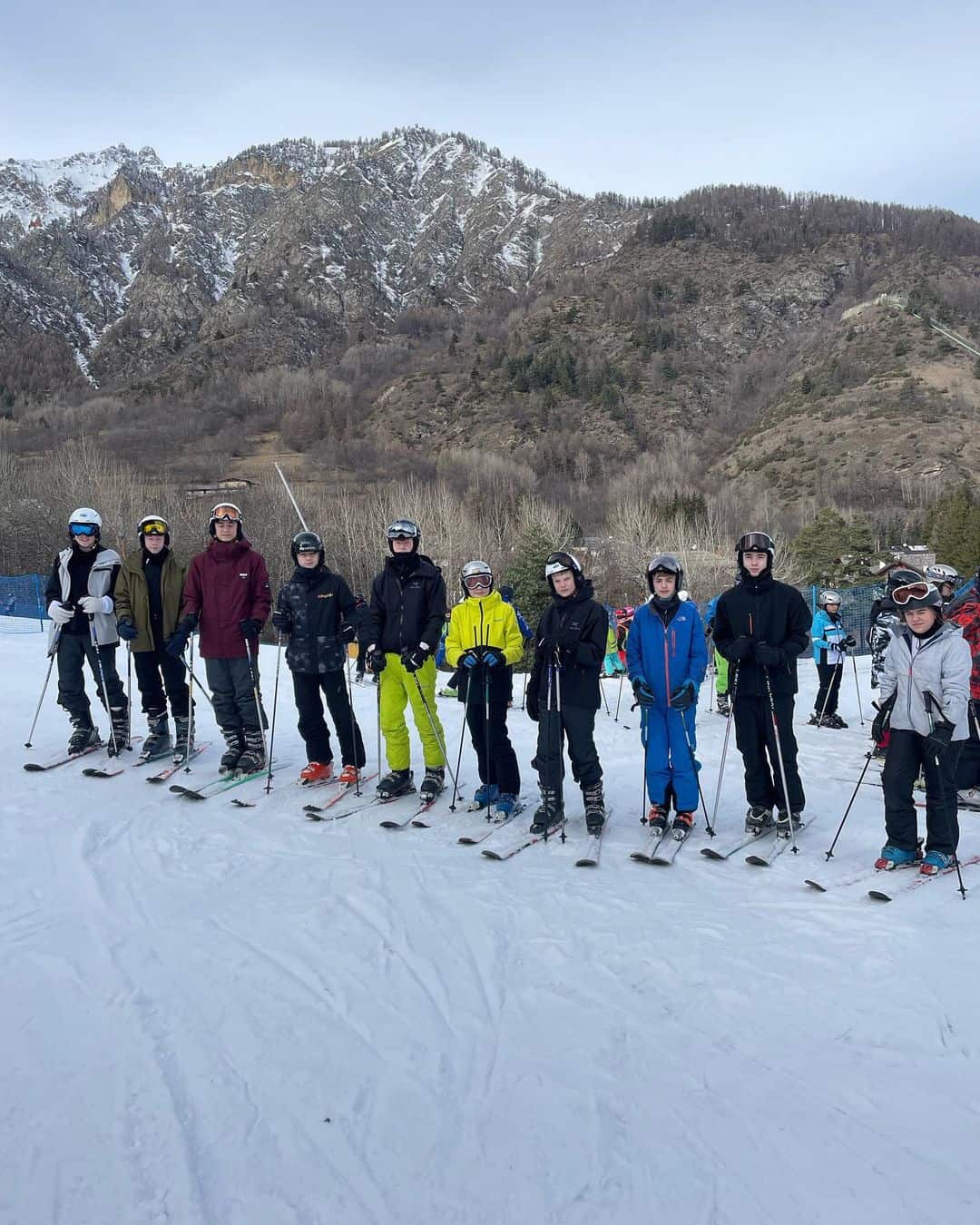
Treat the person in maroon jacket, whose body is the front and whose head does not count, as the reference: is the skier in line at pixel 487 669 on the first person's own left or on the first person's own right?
on the first person's own left

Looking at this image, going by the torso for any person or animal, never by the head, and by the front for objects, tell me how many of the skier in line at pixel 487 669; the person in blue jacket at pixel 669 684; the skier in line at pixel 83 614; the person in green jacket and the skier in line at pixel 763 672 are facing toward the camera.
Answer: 5

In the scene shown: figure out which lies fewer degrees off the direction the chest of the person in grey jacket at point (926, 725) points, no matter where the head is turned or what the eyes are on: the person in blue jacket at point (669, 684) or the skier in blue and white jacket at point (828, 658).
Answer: the person in blue jacket

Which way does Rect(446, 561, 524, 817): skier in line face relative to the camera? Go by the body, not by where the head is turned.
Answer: toward the camera

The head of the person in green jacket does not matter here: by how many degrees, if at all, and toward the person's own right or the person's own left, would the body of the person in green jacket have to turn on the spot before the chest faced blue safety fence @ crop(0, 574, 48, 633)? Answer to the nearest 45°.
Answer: approximately 180°

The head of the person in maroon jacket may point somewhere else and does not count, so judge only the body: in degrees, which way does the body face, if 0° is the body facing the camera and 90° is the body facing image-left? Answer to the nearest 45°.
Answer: approximately 0°

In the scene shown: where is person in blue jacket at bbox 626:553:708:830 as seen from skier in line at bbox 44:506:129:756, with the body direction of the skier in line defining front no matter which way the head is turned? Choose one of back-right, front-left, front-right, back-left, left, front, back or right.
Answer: front-left

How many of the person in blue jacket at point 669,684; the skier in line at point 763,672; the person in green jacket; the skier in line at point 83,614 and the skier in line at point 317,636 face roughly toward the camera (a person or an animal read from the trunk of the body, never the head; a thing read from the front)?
5

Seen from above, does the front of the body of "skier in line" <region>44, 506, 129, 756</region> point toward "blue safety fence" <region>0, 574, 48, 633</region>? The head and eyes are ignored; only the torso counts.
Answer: no

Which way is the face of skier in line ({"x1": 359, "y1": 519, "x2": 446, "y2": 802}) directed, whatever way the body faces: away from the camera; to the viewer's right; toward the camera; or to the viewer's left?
toward the camera

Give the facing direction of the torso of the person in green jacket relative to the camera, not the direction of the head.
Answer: toward the camera

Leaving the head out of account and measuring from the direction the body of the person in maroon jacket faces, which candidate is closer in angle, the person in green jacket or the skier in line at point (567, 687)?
the skier in line

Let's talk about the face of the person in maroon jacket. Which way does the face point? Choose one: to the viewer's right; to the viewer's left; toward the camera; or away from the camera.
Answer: toward the camera

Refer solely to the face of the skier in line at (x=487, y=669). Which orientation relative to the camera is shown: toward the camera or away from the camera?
toward the camera
